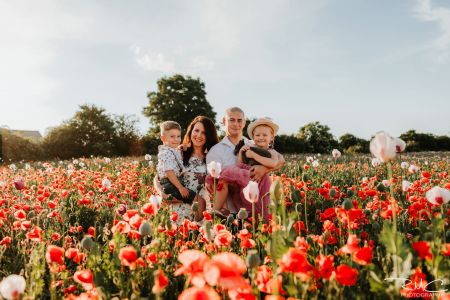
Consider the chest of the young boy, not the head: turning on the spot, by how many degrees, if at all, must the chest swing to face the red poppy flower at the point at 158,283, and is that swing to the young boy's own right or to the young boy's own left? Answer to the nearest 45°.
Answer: approximately 45° to the young boy's own right

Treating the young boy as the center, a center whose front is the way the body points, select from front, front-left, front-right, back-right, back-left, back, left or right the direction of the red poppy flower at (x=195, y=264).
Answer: front-right

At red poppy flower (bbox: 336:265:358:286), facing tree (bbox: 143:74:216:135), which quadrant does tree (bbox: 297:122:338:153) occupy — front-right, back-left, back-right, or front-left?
front-right

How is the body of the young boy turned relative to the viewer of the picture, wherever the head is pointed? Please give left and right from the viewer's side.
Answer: facing the viewer and to the right of the viewer

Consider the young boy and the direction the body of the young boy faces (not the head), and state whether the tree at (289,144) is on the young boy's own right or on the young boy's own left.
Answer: on the young boy's own left

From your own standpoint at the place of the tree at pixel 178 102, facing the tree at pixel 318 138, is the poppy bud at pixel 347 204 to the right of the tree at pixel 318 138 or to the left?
right

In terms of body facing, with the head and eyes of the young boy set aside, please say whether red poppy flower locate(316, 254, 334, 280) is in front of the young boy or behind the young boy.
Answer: in front

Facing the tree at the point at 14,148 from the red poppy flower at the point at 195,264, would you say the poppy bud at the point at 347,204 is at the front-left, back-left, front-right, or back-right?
front-right

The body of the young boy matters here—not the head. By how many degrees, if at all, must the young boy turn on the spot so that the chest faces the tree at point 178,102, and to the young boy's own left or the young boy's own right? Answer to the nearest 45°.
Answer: approximately 135° to the young boy's own left

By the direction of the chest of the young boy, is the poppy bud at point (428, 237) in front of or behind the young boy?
in front

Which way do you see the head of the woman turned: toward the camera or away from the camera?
toward the camera
